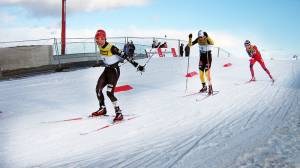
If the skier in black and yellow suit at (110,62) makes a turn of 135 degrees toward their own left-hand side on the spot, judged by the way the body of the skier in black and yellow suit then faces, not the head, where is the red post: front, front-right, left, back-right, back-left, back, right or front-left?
left

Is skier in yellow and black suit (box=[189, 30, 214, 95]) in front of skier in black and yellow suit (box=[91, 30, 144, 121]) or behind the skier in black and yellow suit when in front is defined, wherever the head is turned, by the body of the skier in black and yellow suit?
behind

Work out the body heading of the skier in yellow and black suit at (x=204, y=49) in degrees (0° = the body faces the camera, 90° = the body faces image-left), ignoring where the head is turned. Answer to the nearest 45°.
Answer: approximately 45°

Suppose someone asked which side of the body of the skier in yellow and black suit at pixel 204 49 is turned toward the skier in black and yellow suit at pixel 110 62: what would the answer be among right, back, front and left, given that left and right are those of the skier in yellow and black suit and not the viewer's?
front

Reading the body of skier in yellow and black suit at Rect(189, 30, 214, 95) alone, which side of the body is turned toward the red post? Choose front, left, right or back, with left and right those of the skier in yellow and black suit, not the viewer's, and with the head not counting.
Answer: right

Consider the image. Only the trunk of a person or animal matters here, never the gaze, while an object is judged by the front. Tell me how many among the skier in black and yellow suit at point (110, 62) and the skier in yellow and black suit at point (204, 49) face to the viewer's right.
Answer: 0

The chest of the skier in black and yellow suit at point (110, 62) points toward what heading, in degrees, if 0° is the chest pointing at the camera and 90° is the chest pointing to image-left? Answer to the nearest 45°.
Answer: approximately 45°
